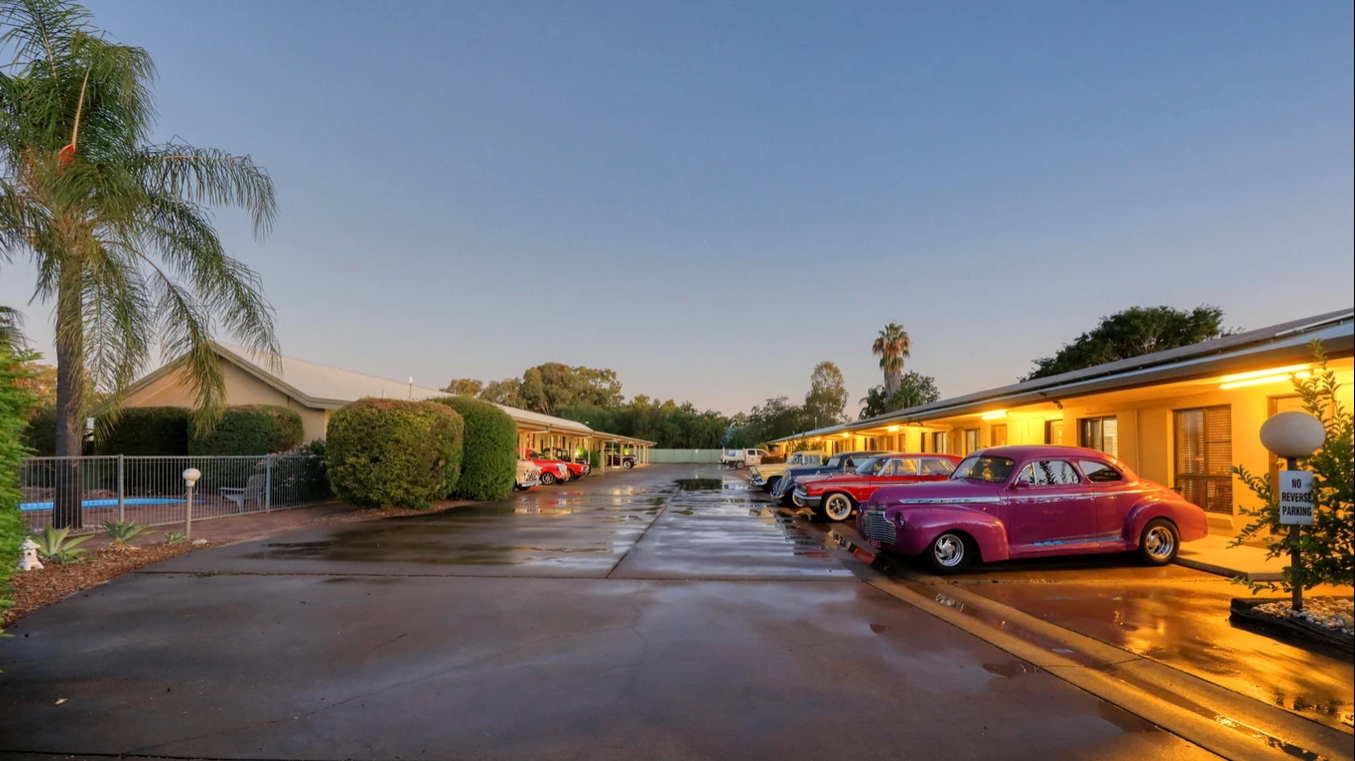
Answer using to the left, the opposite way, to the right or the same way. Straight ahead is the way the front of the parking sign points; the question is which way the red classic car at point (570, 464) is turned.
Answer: to the left

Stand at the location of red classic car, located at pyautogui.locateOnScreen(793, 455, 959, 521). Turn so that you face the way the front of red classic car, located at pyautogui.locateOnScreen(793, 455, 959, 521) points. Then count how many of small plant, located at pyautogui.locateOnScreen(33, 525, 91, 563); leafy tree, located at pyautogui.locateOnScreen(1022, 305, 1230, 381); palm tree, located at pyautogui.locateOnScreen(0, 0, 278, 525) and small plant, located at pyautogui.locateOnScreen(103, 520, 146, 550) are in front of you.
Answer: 3

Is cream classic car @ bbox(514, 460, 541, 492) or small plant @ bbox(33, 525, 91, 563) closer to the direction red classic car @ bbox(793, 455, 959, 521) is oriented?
the small plant

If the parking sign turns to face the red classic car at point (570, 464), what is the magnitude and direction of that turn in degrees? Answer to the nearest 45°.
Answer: approximately 135° to its right

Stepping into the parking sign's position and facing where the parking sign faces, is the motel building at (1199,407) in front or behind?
behind

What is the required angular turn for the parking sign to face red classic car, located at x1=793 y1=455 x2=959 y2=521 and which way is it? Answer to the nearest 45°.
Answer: approximately 135° to its right

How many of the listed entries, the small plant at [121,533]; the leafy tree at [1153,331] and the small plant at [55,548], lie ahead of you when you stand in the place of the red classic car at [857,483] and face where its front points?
2

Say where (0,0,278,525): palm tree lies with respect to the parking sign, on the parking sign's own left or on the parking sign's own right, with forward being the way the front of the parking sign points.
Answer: on the parking sign's own right

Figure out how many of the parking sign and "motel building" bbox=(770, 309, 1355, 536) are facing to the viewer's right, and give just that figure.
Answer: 0

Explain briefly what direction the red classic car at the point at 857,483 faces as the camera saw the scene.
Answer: facing the viewer and to the left of the viewer

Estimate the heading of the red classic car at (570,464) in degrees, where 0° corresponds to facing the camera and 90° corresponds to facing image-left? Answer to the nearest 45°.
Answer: approximately 315°

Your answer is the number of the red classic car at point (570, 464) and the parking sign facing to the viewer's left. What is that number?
0

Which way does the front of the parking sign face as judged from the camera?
facing the viewer
